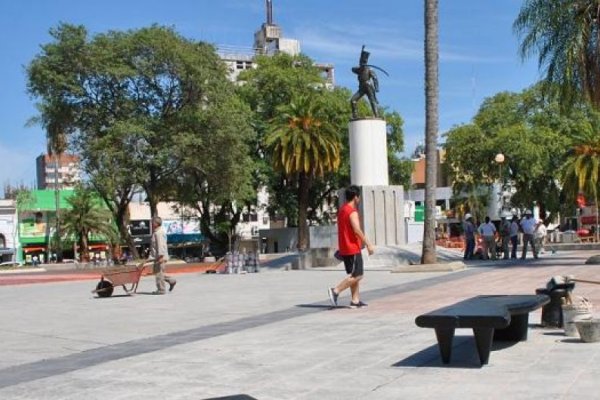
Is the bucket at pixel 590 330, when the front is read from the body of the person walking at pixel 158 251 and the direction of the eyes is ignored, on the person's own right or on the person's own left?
on the person's own left

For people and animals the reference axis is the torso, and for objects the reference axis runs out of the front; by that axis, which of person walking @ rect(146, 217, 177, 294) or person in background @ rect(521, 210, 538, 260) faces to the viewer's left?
the person walking

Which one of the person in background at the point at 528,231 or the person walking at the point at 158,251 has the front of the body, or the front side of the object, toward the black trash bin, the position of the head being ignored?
the person in background

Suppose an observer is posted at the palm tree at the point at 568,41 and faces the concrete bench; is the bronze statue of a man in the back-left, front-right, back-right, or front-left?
back-right

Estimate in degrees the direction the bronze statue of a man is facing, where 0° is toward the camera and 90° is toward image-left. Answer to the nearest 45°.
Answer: approximately 45°

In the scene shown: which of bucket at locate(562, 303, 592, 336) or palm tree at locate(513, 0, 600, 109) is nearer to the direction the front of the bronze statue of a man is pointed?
the bucket

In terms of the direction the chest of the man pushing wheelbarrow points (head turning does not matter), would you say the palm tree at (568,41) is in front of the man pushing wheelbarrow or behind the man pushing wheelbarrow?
behind

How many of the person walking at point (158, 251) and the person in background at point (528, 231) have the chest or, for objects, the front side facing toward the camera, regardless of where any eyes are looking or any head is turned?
1

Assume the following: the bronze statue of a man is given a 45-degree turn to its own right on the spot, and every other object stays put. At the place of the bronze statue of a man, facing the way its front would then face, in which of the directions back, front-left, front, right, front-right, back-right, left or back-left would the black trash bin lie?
left

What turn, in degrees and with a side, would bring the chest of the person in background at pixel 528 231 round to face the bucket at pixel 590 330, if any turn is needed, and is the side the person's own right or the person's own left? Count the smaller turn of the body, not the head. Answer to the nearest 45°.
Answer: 0° — they already face it

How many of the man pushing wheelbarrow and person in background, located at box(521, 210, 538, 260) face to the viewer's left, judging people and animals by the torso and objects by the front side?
1

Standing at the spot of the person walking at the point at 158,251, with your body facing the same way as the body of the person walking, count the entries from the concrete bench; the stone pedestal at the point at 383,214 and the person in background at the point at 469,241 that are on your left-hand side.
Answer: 1

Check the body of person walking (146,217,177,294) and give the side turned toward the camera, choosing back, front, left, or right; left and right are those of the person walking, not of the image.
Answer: left

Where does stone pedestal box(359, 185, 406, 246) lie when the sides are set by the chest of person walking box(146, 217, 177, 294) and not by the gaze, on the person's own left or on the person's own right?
on the person's own right
